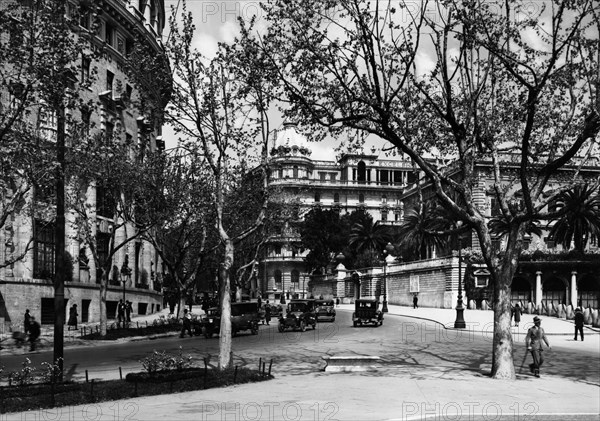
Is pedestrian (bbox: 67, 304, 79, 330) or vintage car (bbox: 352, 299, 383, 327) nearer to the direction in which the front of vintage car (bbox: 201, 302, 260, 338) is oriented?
the pedestrian

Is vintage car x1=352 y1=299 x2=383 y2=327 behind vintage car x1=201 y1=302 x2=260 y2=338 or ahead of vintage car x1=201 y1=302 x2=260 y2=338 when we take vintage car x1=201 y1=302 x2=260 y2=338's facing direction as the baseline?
behind

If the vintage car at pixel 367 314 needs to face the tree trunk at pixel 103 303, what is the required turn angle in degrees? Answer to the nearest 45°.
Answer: approximately 135° to its left

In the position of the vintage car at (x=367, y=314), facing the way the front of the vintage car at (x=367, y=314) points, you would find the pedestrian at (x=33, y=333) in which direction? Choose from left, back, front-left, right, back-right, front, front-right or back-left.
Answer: front-right

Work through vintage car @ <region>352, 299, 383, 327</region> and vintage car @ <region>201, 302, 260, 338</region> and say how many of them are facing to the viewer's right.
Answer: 0

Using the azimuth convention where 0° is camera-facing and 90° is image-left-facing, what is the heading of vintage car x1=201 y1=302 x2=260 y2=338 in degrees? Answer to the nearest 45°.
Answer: approximately 45°

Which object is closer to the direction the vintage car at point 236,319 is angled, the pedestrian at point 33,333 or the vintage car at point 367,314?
the pedestrian

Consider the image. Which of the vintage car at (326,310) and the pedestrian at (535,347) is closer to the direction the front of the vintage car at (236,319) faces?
the pedestrian

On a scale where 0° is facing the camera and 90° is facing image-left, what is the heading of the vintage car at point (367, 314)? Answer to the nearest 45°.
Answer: approximately 0°

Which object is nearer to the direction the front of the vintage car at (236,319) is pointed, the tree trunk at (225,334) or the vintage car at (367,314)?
the tree trunk
